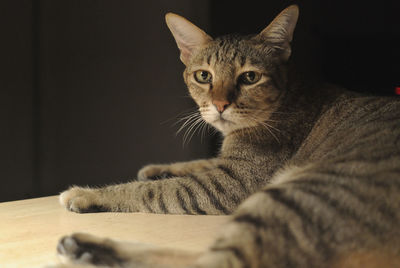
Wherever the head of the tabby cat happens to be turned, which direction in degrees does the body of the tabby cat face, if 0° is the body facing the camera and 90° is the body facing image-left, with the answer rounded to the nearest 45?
approximately 90°
